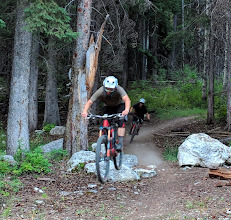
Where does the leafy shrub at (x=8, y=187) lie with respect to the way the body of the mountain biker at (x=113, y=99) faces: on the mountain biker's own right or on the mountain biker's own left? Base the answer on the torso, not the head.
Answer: on the mountain biker's own right

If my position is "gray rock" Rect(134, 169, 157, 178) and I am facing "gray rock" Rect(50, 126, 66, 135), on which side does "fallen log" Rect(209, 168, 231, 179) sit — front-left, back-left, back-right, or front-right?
back-right

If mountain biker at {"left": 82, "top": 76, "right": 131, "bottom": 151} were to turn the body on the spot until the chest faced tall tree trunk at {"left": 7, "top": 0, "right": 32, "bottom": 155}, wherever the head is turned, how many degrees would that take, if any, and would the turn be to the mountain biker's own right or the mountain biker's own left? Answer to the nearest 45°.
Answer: approximately 135° to the mountain biker's own right

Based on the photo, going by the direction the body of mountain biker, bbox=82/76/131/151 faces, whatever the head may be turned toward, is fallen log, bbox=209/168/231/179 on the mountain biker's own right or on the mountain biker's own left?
on the mountain biker's own left

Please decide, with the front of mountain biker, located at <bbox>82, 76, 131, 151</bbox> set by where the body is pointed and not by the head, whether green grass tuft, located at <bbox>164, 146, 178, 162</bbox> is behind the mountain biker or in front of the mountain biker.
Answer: behind

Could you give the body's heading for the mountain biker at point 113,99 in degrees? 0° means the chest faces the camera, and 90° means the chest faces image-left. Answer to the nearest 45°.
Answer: approximately 0°

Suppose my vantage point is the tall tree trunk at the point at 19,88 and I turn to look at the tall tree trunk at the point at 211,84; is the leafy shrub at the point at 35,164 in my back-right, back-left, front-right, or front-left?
back-right

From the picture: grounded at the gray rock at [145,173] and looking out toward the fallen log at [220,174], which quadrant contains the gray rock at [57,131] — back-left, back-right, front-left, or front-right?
back-left

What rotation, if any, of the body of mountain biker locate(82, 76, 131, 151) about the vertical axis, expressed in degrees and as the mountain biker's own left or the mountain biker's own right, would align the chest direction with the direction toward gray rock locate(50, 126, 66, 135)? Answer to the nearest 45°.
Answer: approximately 180°
